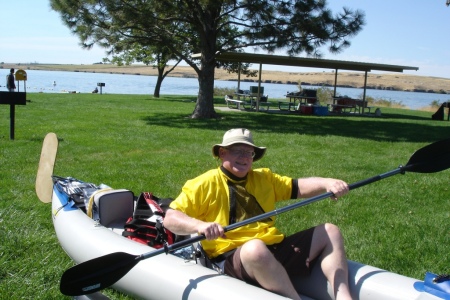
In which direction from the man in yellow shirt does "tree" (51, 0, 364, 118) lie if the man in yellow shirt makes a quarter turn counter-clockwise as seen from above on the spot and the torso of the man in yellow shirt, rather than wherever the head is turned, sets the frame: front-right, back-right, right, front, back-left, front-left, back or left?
front-left

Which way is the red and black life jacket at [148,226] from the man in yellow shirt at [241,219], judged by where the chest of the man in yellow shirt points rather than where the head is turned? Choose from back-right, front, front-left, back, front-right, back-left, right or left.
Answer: back

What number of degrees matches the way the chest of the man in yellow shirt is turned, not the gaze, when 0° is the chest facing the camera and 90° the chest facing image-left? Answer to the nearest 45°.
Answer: approximately 315°
